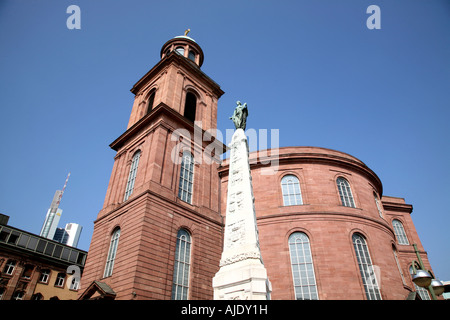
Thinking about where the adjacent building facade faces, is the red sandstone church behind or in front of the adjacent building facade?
in front
